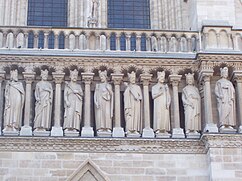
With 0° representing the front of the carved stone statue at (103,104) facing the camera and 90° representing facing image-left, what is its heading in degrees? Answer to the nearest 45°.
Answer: approximately 0°

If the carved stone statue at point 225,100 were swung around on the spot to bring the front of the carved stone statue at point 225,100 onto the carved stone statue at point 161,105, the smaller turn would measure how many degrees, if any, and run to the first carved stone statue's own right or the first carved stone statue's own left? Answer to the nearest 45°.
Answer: approximately 90° to the first carved stone statue's own right

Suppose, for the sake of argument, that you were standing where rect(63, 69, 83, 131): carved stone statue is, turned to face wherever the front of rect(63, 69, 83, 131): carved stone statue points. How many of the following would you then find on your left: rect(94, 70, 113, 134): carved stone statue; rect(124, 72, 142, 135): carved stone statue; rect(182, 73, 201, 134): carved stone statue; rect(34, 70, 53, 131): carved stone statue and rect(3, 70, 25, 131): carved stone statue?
3

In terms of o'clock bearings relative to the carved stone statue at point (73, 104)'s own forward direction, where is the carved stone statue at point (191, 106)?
the carved stone statue at point (191, 106) is roughly at 9 o'clock from the carved stone statue at point (73, 104).

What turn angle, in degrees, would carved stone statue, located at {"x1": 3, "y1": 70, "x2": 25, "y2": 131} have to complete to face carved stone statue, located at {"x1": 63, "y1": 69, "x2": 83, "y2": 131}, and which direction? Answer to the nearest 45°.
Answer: approximately 90° to its left

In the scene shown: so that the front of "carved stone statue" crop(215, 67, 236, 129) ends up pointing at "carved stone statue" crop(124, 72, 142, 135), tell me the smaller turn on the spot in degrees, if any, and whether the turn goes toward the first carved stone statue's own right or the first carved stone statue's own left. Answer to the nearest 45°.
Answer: approximately 90° to the first carved stone statue's own right

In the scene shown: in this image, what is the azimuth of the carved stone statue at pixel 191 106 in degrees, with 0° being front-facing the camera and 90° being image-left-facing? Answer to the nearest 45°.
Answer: approximately 0°

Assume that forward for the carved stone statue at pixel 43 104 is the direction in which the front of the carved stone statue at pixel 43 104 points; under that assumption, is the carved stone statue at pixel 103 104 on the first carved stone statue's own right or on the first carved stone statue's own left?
on the first carved stone statue's own left

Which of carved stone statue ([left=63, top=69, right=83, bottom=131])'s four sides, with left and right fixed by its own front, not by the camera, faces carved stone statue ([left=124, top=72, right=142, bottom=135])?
left
